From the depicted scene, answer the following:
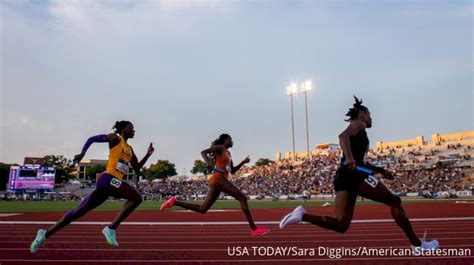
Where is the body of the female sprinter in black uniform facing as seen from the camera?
to the viewer's right

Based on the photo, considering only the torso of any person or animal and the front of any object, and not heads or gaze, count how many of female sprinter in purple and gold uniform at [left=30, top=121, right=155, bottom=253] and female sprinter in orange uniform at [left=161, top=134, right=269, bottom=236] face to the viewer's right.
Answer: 2

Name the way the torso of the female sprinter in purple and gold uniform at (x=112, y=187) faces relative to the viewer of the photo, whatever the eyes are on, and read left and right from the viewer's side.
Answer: facing to the right of the viewer

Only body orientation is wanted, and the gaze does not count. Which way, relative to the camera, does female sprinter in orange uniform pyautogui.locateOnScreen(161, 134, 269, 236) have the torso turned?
to the viewer's right

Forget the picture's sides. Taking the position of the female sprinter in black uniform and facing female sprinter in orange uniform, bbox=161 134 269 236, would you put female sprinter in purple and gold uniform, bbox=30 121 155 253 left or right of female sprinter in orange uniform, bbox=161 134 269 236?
left

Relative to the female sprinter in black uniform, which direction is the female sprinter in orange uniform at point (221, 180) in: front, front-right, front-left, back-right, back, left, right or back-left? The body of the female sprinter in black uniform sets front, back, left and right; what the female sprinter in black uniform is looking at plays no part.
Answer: back-left

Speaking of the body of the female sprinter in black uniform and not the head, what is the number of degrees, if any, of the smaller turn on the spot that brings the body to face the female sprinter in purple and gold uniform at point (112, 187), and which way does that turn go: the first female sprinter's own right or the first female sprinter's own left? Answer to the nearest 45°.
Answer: approximately 180°

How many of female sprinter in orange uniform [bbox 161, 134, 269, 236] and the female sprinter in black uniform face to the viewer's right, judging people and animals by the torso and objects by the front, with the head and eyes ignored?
2

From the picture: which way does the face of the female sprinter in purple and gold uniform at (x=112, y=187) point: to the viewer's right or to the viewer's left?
to the viewer's right
